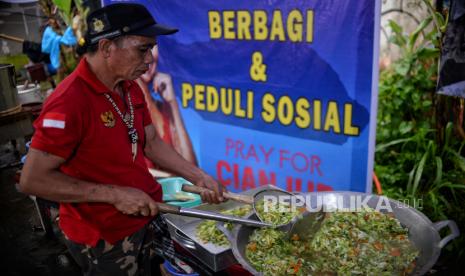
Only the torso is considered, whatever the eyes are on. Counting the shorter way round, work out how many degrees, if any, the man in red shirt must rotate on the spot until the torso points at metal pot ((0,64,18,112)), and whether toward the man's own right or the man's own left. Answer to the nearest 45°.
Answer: approximately 135° to the man's own left

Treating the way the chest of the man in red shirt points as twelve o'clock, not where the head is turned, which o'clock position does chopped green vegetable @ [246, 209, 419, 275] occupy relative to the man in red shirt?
The chopped green vegetable is roughly at 11 o'clock from the man in red shirt.

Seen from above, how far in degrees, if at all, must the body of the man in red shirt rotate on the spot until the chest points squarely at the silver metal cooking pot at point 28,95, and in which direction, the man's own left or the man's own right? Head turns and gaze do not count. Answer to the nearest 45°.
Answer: approximately 135° to the man's own left

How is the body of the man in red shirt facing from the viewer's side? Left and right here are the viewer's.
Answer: facing the viewer and to the right of the viewer

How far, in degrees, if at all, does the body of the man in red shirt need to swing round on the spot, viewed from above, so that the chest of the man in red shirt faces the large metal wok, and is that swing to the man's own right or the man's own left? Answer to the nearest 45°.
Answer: approximately 45° to the man's own left

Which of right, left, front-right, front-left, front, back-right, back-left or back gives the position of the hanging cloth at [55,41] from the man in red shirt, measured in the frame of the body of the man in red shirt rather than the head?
back-left

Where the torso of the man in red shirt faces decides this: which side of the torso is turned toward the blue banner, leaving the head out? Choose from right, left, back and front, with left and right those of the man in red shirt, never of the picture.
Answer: left

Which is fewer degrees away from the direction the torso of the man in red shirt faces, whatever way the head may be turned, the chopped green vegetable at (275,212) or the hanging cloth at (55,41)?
the chopped green vegetable

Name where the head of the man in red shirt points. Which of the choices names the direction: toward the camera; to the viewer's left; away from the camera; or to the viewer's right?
to the viewer's right
